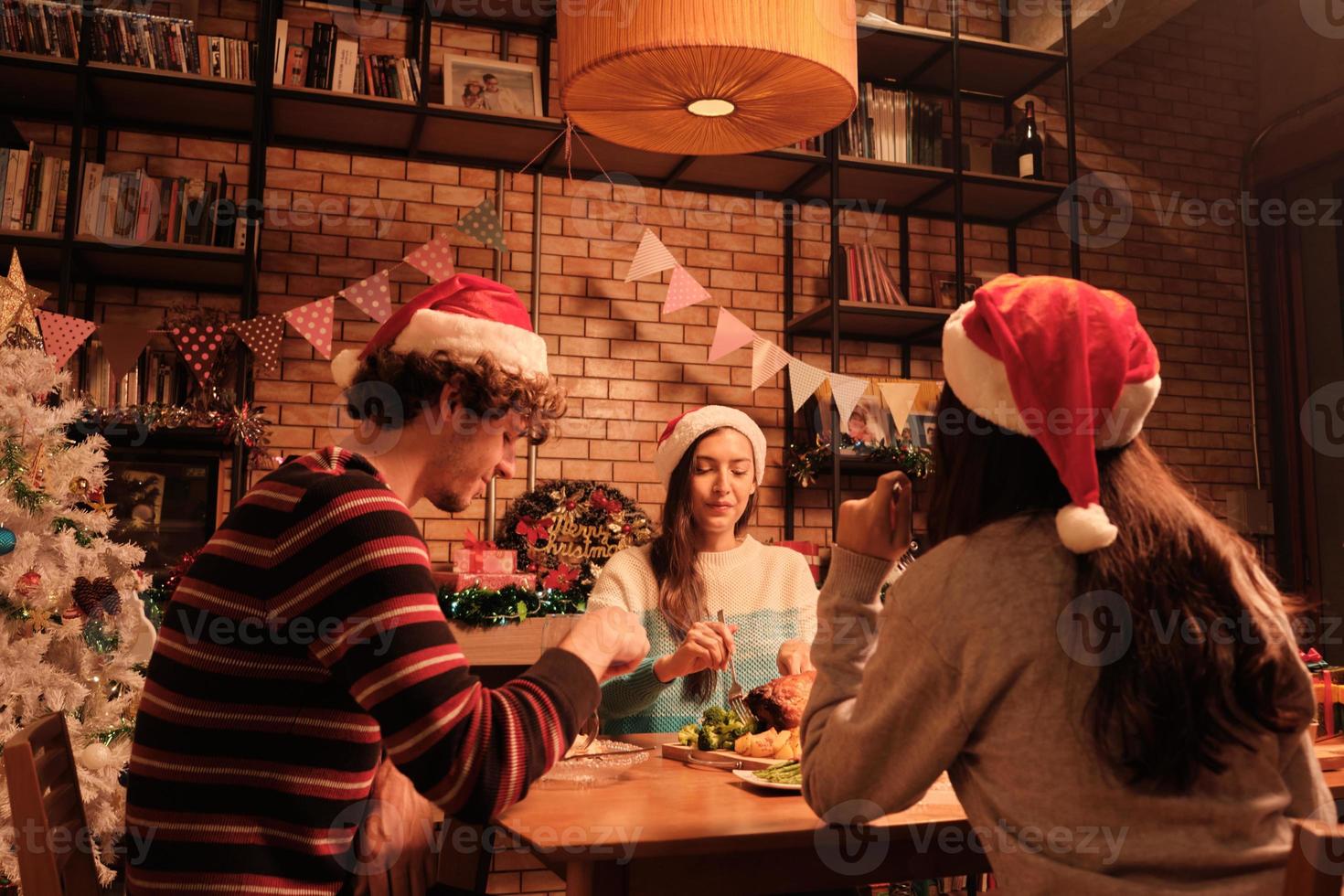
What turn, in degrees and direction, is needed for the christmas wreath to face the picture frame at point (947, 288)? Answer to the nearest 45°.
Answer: approximately 90° to its left

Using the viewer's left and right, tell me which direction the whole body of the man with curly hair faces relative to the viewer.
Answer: facing away from the viewer and to the right of the viewer

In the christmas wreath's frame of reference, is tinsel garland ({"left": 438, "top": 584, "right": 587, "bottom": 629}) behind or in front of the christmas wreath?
in front

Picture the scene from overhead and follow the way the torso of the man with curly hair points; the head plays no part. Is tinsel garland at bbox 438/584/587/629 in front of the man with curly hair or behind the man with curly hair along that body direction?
in front

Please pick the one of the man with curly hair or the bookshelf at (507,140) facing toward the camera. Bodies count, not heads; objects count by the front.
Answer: the bookshelf

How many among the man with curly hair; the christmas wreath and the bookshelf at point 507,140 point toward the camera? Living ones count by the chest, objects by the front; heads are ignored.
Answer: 2

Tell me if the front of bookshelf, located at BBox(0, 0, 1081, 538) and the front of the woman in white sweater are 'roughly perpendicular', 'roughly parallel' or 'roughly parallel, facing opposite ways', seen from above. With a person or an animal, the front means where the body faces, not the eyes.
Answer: roughly parallel

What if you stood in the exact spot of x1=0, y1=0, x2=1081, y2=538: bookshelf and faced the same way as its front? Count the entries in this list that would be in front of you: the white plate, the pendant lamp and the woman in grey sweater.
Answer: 3

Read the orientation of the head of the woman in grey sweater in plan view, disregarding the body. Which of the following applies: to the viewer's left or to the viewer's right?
to the viewer's left

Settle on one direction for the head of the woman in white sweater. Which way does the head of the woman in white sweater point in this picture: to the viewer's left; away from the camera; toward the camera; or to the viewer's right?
toward the camera

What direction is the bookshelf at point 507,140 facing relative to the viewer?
toward the camera

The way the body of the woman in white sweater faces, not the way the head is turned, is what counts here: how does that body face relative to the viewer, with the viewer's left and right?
facing the viewer

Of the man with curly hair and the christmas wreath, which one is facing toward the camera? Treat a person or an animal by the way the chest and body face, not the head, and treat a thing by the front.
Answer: the christmas wreath

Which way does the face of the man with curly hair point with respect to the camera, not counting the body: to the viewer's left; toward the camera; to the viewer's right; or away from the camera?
to the viewer's right
